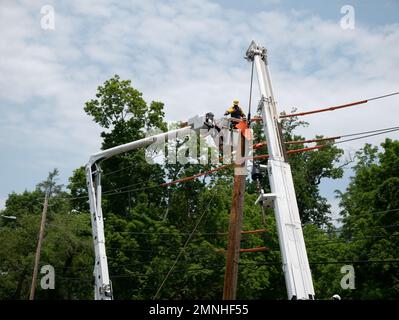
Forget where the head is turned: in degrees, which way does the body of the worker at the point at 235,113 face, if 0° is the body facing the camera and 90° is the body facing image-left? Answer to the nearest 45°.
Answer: approximately 0°

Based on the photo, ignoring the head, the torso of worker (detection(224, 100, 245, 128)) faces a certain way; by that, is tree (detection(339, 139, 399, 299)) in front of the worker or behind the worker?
behind
